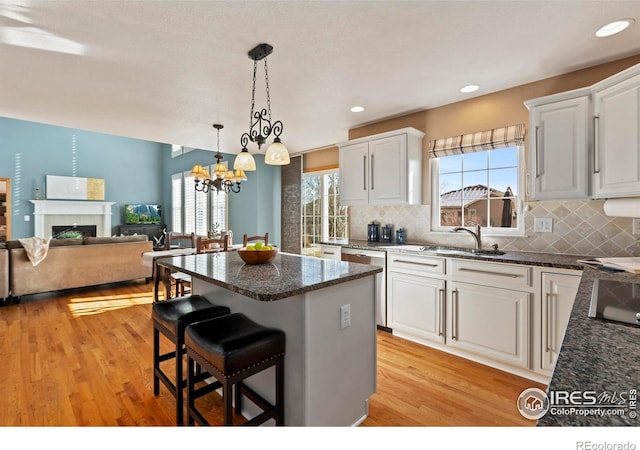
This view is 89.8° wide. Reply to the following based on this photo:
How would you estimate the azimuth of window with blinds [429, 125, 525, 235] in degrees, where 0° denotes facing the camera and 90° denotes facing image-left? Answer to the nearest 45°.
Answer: approximately 45°

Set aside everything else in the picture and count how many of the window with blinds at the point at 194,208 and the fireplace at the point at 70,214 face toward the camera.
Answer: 2

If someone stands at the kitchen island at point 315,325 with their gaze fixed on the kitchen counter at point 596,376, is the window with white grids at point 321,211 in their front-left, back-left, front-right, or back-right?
back-left

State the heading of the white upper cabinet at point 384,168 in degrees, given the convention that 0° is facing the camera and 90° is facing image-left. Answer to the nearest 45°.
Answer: approximately 45°

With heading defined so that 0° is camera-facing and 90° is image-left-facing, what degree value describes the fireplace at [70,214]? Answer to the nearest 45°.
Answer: approximately 0°

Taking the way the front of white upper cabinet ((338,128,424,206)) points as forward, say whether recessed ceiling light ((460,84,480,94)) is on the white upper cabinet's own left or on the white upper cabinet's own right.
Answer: on the white upper cabinet's own left

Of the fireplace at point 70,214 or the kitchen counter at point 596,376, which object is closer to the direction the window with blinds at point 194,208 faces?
the kitchen counter
